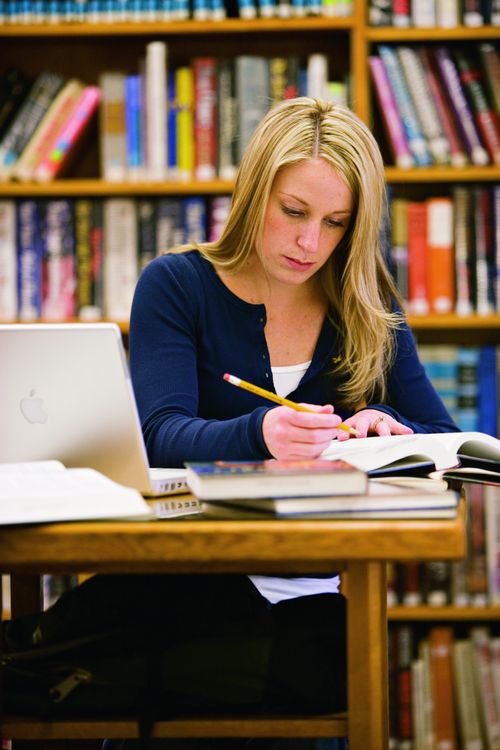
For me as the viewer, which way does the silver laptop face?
facing away from the viewer and to the right of the viewer

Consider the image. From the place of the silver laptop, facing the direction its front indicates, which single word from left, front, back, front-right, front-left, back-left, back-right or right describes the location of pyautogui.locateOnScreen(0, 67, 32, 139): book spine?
front-left

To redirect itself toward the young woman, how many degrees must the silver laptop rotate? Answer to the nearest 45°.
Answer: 0° — it already faces them

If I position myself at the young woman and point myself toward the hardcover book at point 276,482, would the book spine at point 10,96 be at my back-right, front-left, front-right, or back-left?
back-right
